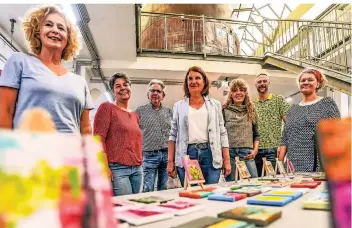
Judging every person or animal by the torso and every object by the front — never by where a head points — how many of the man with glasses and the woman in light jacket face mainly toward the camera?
2

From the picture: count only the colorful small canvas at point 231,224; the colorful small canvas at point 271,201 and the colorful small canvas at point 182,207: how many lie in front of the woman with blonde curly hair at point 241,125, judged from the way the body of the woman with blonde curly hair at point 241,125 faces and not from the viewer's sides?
3

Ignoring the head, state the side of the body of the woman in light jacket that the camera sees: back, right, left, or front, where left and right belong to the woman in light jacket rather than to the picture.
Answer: front

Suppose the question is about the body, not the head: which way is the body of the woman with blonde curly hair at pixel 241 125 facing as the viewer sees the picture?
toward the camera

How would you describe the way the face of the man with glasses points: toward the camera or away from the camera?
toward the camera

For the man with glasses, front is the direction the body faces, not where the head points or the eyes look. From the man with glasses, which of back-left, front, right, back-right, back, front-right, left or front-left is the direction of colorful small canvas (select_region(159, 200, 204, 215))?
front

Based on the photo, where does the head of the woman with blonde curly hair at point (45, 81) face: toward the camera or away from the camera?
toward the camera

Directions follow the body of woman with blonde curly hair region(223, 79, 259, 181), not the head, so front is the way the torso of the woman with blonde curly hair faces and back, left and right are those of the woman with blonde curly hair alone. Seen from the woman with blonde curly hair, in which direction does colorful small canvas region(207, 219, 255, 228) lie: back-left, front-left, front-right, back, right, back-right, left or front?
front

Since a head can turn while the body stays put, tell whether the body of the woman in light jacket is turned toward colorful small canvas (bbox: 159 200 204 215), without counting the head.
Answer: yes

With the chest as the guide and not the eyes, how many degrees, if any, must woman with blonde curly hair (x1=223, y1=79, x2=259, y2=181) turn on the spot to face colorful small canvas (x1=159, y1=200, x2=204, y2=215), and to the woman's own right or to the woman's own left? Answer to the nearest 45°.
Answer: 0° — they already face it

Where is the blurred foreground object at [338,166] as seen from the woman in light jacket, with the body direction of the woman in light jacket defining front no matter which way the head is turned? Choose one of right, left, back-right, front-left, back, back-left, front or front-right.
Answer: front

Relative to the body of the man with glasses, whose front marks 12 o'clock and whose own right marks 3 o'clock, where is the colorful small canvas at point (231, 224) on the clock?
The colorful small canvas is roughly at 12 o'clock from the man with glasses.

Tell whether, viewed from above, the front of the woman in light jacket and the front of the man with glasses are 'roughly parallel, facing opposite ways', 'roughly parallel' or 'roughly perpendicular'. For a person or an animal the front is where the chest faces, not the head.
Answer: roughly parallel

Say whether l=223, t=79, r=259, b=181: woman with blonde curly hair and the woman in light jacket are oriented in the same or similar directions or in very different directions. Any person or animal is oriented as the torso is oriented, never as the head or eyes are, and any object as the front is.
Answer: same or similar directions

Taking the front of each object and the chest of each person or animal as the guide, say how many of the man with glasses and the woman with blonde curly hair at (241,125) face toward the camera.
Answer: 2
